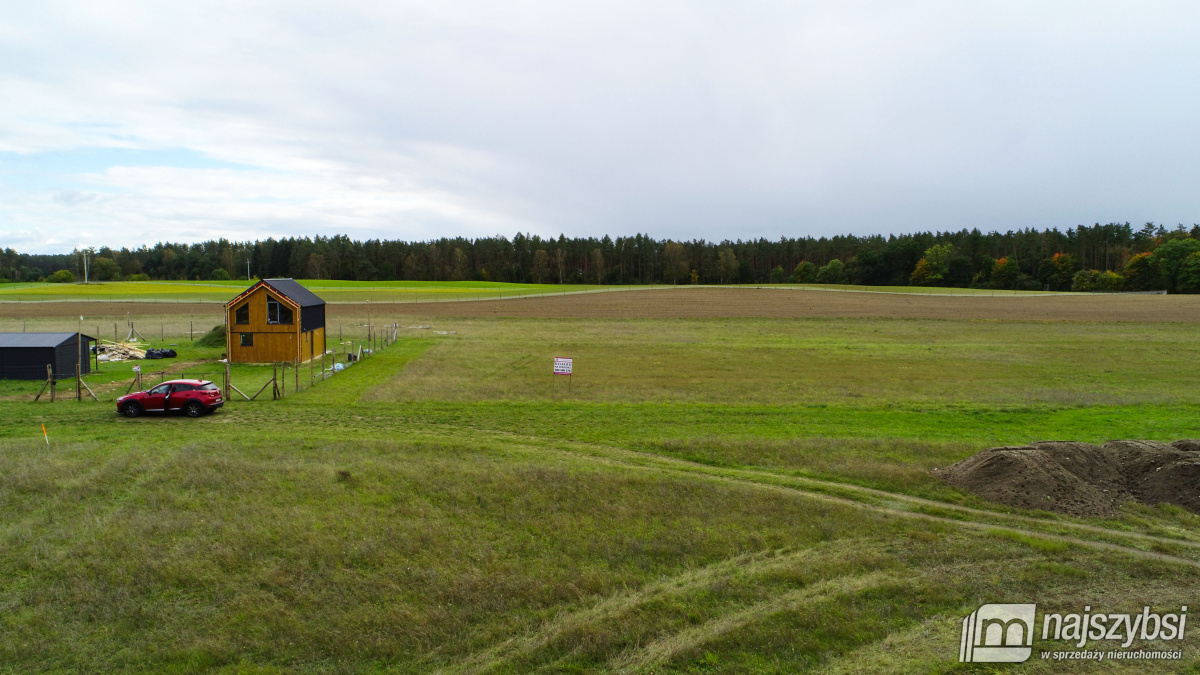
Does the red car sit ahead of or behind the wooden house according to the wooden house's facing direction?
ahead

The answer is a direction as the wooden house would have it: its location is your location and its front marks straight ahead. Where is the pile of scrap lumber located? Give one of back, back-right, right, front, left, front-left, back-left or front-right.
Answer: back-right

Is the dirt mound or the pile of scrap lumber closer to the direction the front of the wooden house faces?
the dirt mound

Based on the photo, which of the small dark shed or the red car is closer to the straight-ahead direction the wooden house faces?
the red car

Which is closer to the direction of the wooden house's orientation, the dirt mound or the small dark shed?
the dirt mound

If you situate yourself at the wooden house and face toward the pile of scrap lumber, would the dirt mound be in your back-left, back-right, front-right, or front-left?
back-left

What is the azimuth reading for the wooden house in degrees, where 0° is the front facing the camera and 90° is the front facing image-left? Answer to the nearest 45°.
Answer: approximately 0°

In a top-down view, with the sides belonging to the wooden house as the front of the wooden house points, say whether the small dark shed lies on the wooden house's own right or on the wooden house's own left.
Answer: on the wooden house's own right

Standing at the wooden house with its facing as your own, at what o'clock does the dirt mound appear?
The dirt mound is roughly at 11 o'clock from the wooden house.

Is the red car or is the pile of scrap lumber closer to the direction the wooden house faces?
the red car
